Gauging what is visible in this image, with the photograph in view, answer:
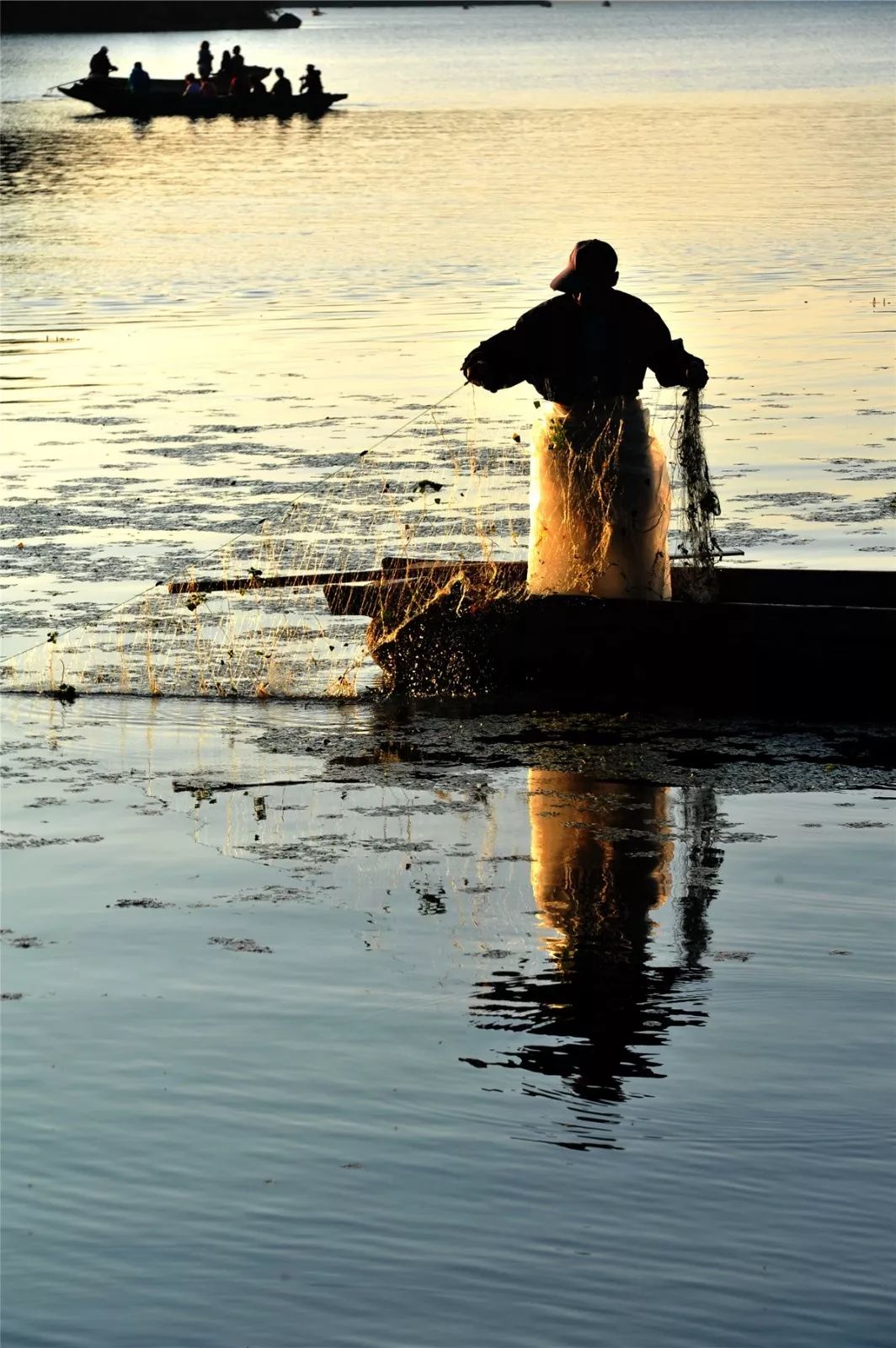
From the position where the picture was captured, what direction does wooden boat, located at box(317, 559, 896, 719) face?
facing to the left of the viewer
